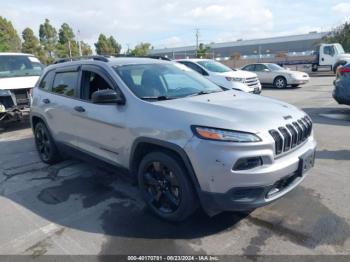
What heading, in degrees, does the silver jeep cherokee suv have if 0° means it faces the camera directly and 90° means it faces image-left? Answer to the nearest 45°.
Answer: approximately 315°

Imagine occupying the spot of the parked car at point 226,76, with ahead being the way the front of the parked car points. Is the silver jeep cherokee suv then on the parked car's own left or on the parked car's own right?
on the parked car's own right

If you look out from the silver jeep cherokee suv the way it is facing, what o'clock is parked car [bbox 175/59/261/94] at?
The parked car is roughly at 8 o'clock from the silver jeep cherokee suv.

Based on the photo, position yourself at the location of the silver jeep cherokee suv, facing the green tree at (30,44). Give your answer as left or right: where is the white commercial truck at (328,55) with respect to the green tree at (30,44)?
right

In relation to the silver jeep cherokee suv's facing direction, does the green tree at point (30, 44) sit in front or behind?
behind

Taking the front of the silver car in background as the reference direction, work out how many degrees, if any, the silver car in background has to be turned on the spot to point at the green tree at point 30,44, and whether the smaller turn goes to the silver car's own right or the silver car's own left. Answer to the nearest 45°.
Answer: approximately 180°

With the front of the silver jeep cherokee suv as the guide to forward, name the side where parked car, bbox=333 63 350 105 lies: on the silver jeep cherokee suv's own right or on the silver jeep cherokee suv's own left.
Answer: on the silver jeep cherokee suv's own left

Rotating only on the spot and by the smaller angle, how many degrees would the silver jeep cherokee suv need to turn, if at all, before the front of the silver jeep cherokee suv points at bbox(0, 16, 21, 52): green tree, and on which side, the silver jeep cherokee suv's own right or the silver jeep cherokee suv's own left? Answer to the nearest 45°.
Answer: approximately 180°

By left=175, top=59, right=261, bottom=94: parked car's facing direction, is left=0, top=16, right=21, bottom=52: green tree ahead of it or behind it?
behind

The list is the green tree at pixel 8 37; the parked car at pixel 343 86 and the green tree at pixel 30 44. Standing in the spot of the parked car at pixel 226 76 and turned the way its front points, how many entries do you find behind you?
2

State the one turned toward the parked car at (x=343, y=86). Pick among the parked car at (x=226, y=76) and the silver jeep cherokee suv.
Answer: the parked car at (x=226, y=76)
